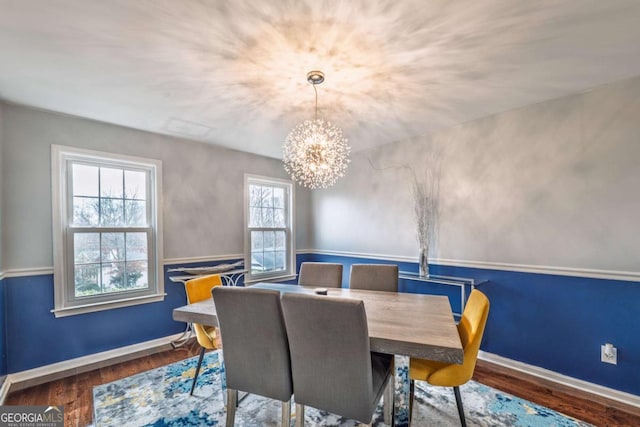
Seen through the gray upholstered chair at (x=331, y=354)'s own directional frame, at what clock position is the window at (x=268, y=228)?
The window is roughly at 10 o'clock from the gray upholstered chair.

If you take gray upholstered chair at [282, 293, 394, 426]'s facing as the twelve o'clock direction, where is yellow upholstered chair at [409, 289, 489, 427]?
The yellow upholstered chair is roughly at 1 o'clock from the gray upholstered chair.

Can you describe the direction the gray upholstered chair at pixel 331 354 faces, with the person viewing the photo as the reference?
facing away from the viewer and to the right of the viewer

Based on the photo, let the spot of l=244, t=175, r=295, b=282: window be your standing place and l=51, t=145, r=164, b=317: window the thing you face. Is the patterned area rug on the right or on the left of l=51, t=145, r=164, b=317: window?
left

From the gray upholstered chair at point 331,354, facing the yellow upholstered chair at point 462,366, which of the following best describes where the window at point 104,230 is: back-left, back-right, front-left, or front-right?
back-left

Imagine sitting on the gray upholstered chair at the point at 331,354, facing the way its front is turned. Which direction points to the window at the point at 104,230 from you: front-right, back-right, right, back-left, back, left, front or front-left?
left

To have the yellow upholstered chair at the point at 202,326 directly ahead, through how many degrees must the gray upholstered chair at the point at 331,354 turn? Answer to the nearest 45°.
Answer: approximately 90° to its left

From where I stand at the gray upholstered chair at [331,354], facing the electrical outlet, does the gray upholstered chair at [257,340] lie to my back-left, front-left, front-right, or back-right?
back-left
